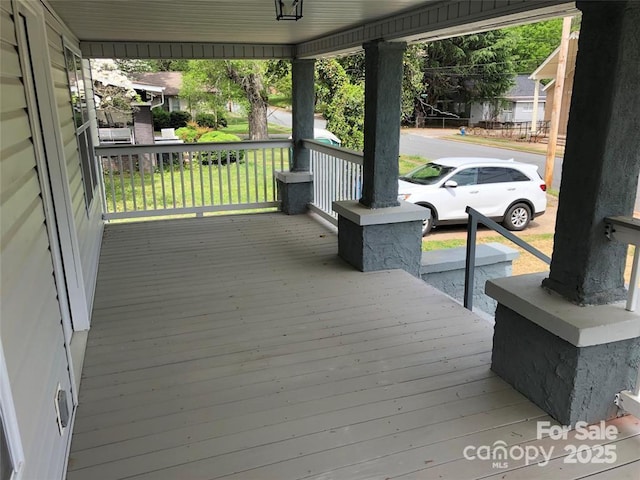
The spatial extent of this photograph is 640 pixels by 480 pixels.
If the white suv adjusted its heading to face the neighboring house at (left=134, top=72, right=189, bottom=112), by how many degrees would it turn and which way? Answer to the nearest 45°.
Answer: approximately 90° to its right

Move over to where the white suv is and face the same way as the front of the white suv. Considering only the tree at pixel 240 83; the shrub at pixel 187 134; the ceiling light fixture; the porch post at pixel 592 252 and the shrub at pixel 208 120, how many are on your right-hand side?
3

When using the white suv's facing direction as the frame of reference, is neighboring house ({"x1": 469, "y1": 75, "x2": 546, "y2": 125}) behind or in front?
behind

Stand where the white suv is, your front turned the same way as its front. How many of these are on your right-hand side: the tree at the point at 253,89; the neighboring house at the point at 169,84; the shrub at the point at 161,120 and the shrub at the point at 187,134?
4

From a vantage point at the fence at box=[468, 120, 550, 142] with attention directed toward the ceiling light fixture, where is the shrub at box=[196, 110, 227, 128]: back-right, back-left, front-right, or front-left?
front-right

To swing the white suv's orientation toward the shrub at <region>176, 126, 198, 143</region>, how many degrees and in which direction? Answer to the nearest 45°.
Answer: approximately 90° to its right

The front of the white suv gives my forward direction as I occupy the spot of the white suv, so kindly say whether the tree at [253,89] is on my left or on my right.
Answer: on my right

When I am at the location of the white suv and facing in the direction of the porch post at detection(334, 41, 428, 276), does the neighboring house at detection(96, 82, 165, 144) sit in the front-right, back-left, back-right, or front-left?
back-right

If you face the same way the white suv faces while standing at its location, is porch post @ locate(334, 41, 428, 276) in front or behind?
in front

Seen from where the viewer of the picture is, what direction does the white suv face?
facing the viewer and to the left of the viewer

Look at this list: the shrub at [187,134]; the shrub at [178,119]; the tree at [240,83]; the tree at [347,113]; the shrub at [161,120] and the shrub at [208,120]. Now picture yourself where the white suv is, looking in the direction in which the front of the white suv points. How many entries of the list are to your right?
6

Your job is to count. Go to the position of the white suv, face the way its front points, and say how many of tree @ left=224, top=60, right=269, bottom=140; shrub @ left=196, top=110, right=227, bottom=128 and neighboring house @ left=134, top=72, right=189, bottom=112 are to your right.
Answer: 3

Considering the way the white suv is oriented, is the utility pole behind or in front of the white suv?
behind

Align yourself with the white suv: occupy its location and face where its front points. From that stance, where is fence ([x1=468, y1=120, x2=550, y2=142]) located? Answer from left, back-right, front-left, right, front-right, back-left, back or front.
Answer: back-right

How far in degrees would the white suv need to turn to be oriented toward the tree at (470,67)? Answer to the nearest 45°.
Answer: approximately 135° to its right
